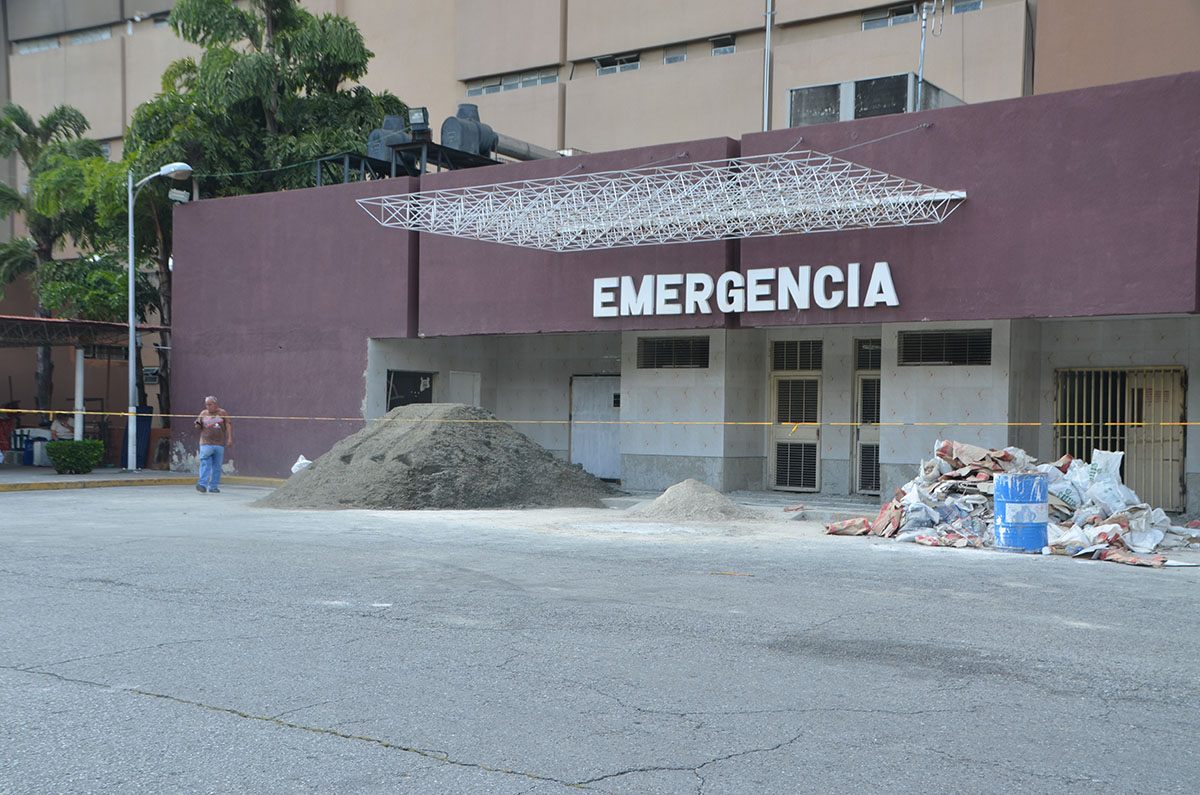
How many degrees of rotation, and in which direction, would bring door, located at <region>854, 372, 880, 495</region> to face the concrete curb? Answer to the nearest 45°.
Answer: approximately 90° to its right

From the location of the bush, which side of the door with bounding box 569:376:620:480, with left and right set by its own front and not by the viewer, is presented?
right

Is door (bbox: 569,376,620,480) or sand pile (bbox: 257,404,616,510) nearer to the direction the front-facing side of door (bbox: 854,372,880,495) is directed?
the sand pile

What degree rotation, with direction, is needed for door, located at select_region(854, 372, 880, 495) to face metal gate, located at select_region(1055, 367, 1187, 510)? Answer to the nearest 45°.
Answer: approximately 45° to its left

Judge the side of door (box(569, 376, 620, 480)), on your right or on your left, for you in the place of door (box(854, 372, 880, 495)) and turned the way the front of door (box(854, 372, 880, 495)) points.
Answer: on your right

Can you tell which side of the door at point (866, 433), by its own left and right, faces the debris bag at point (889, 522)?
front

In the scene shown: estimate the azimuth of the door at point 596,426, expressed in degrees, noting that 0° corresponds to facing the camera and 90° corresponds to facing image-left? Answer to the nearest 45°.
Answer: approximately 0°

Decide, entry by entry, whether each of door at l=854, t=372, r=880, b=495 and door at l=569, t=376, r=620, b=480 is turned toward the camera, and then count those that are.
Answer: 2

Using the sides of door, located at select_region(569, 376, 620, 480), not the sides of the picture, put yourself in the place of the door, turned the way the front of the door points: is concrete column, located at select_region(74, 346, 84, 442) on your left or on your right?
on your right

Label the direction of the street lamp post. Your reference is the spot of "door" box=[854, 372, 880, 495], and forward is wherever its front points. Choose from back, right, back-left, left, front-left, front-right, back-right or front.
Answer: right

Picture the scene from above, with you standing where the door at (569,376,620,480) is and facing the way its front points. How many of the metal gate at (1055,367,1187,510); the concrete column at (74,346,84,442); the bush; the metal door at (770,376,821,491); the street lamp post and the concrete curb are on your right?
4

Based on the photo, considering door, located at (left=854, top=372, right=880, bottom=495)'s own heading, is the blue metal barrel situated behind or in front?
in front

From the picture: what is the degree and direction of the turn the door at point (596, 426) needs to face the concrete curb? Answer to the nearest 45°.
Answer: approximately 90° to its right
